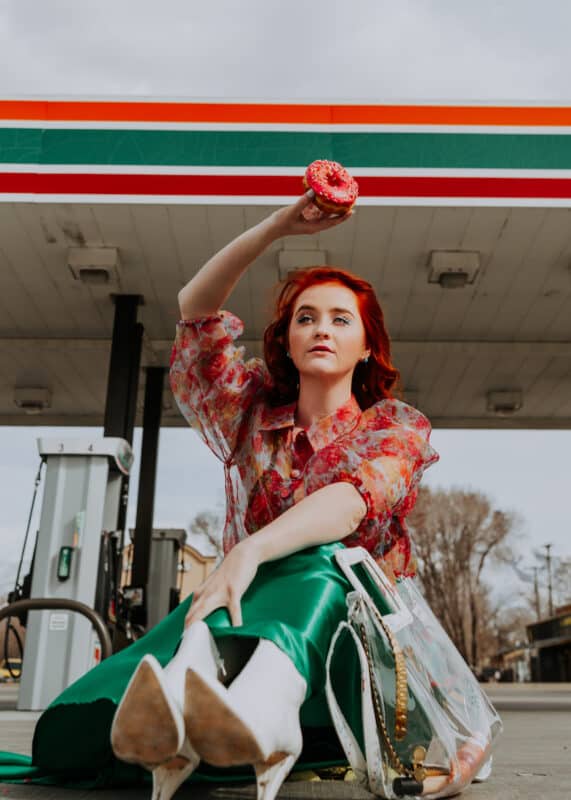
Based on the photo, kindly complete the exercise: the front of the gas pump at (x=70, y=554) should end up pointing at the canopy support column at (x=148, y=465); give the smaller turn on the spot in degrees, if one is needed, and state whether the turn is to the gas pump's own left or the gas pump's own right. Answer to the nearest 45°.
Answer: approximately 90° to the gas pump's own left

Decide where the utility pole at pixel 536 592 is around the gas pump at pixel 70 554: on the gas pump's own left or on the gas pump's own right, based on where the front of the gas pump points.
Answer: on the gas pump's own left
